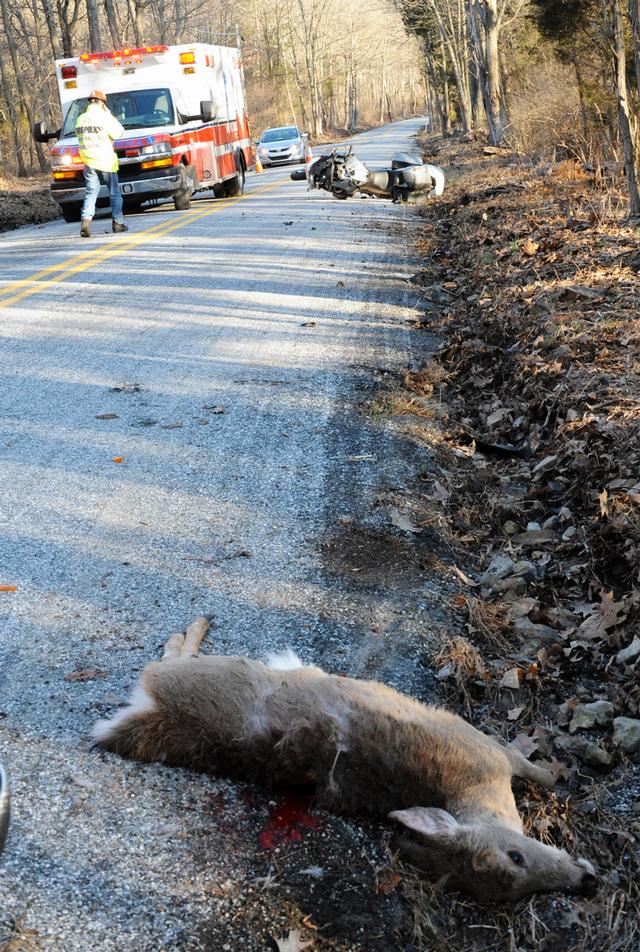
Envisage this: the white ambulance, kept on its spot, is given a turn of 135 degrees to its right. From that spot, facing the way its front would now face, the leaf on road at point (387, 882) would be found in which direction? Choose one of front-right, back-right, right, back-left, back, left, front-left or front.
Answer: back

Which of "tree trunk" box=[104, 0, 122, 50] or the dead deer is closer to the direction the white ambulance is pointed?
the dead deer

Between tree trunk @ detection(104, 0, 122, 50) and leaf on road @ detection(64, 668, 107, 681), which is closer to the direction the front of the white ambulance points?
the leaf on road

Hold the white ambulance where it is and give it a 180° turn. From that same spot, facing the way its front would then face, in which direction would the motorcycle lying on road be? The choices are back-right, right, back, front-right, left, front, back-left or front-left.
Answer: right

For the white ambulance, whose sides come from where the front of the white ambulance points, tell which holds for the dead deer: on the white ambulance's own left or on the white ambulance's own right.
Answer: on the white ambulance's own left

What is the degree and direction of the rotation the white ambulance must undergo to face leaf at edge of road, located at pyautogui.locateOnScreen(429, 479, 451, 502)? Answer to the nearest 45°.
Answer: approximately 45° to its left

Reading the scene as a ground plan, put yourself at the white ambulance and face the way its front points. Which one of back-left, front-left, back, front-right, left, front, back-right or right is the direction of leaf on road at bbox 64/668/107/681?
front-left

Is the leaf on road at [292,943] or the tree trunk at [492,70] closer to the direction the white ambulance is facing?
the leaf on road

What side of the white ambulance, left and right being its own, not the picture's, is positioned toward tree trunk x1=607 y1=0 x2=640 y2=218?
left

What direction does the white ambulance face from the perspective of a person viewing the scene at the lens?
facing the viewer and to the left of the viewer

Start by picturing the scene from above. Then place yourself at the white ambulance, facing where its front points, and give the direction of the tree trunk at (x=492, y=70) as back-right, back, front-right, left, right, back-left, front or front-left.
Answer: back
